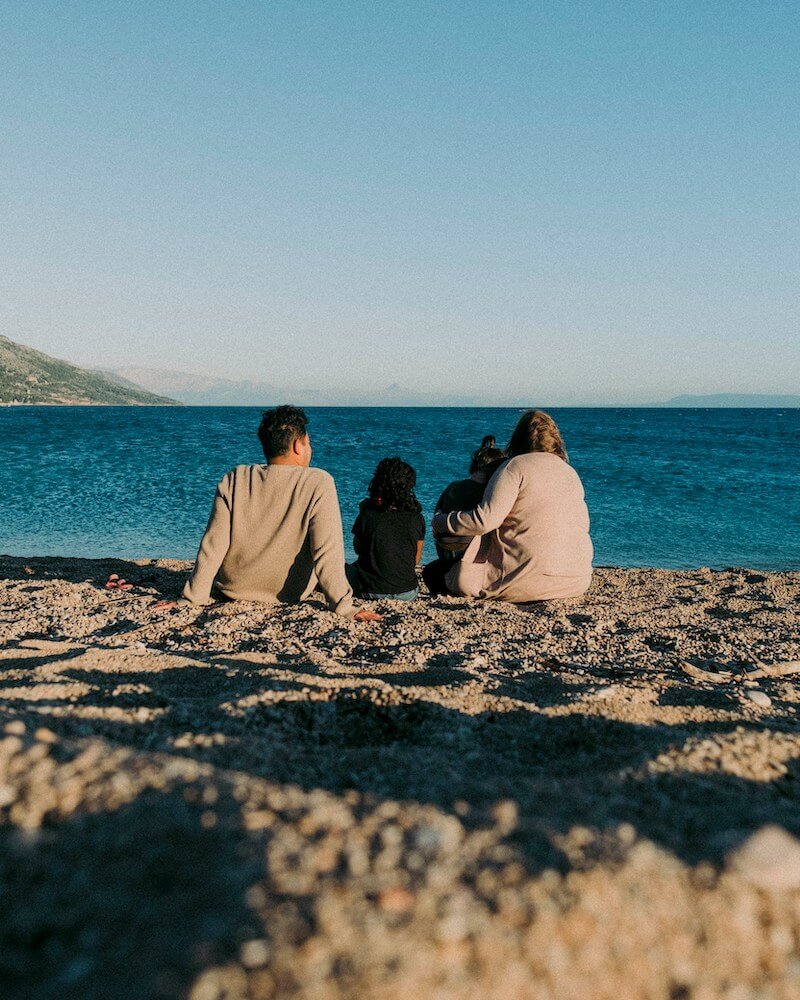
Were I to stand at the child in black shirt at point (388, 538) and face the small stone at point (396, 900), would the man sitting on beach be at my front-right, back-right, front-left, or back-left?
front-right

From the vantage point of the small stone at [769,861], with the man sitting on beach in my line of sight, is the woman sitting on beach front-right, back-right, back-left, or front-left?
front-right

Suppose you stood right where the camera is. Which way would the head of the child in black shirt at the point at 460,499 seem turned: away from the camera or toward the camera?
away from the camera

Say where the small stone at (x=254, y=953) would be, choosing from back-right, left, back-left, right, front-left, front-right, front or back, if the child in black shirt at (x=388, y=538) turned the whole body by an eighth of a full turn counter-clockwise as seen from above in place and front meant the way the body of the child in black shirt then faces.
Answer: back-left

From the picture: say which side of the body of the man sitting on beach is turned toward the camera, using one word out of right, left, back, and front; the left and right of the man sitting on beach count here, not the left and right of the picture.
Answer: back

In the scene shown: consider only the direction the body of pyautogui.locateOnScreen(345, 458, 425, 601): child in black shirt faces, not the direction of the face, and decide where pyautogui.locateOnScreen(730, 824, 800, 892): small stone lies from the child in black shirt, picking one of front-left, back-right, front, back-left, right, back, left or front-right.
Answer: back

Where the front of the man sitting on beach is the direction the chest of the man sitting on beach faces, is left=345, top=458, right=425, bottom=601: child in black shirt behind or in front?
in front

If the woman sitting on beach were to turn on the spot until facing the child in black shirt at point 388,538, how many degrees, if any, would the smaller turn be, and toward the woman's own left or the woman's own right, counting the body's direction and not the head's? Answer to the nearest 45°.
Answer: approximately 45° to the woman's own left

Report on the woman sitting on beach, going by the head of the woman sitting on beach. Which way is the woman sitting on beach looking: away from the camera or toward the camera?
away from the camera

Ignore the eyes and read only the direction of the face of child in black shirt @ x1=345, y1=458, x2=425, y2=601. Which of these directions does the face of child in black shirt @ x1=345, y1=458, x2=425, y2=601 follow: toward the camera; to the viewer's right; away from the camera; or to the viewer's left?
away from the camera

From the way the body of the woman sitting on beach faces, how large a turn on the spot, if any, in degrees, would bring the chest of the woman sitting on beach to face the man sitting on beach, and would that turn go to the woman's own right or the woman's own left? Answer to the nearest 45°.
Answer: approximately 90° to the woman's own left

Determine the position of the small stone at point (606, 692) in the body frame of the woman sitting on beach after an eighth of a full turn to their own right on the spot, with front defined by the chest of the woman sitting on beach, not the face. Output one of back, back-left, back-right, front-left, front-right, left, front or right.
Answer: back
